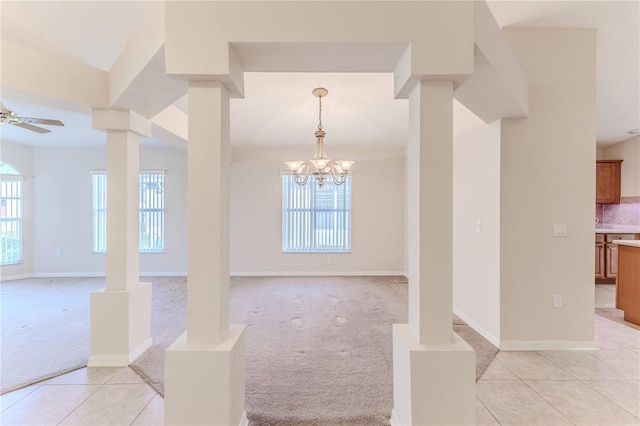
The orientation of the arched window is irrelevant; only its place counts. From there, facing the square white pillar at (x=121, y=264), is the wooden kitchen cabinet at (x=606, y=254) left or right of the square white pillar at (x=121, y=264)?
left

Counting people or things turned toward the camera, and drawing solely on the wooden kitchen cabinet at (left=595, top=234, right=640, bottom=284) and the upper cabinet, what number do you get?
2

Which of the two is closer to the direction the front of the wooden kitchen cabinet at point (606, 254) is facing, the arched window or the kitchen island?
the kitchen island

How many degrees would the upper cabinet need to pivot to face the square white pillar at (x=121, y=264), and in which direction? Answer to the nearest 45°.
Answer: approximately 45° to its right

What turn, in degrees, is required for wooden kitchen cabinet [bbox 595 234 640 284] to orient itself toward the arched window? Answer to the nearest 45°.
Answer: approximately 45° to its right

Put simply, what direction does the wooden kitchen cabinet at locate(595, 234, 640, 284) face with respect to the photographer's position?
facing the viewer

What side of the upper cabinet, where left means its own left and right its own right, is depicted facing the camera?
front

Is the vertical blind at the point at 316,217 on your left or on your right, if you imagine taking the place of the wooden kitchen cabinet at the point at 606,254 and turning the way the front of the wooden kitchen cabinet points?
on your right

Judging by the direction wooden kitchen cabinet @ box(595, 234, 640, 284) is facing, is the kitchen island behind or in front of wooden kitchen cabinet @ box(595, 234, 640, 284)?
in front

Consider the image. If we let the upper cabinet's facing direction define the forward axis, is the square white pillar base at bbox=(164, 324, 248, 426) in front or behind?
in front
